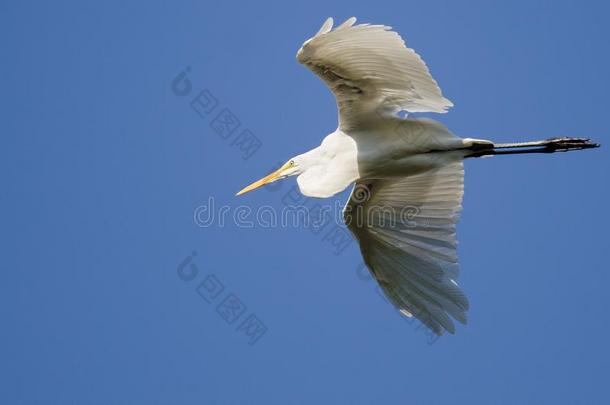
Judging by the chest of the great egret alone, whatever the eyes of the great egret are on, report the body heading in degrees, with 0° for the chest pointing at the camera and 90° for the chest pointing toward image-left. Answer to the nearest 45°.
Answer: approximately 90°
